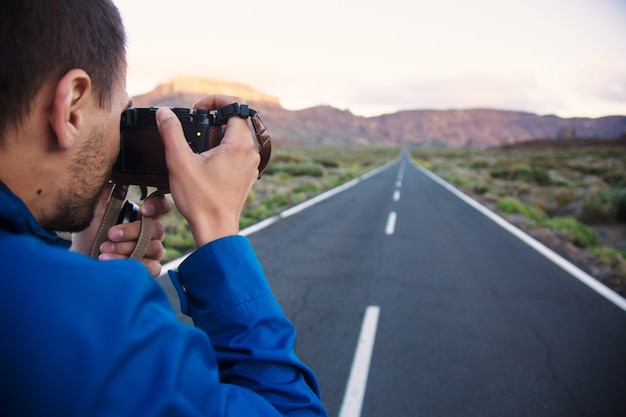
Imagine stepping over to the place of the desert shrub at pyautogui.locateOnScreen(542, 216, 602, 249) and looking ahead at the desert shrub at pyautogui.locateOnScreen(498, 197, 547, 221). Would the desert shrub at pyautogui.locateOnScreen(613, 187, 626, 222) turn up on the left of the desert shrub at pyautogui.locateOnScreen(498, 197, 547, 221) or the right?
right

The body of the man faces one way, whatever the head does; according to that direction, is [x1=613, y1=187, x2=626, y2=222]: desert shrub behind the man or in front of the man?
in front

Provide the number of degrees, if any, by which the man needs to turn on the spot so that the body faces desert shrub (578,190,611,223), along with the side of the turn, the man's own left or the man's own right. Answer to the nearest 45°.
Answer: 0° — they already face it

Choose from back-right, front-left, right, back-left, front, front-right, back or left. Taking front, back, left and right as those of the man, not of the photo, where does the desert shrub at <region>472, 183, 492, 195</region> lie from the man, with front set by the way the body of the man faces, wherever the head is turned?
front

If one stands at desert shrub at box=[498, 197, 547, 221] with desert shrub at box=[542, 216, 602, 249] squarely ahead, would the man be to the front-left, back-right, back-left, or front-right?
front-right

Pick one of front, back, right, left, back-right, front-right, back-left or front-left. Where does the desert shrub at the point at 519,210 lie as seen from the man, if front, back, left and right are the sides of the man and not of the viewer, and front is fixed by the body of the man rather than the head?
front

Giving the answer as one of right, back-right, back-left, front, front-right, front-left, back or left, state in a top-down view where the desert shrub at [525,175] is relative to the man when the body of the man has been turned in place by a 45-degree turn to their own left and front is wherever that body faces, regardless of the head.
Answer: front-right

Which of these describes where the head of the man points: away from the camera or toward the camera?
away from the camera

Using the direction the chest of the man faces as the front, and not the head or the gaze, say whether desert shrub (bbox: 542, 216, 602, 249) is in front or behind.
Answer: in front

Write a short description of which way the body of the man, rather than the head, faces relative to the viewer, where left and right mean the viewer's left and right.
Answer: facing away from the viewer and to the right of the viewer
